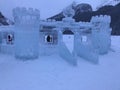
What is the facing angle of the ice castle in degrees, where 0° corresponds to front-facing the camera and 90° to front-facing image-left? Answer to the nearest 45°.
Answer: approximately 0°
